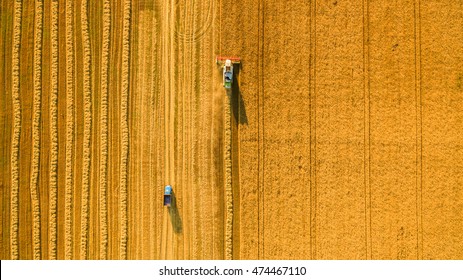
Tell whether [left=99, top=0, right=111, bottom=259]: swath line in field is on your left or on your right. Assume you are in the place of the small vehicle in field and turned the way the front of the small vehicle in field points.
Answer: on your left

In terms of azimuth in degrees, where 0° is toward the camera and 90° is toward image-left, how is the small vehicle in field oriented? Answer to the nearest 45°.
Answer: approximately 180°

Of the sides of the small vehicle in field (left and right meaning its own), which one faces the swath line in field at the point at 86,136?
left

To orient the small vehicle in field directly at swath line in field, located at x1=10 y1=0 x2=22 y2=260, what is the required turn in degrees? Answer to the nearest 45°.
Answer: approximately 90° to its left

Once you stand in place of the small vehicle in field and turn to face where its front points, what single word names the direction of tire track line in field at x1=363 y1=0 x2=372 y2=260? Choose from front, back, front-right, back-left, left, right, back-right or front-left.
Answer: right

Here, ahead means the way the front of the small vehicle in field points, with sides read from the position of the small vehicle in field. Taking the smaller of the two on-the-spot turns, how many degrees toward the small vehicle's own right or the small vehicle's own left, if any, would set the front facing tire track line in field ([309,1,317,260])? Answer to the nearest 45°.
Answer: approximately 90° to the small vehicle's own right

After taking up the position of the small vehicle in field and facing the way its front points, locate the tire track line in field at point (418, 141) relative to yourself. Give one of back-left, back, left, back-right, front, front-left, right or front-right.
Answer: right

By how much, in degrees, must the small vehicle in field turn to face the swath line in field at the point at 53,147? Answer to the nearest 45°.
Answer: approximately 90° to its left

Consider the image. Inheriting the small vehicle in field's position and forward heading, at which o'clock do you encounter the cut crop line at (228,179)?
The cut crop line is roughly at 3 o'clock from the small vehicle in field.
